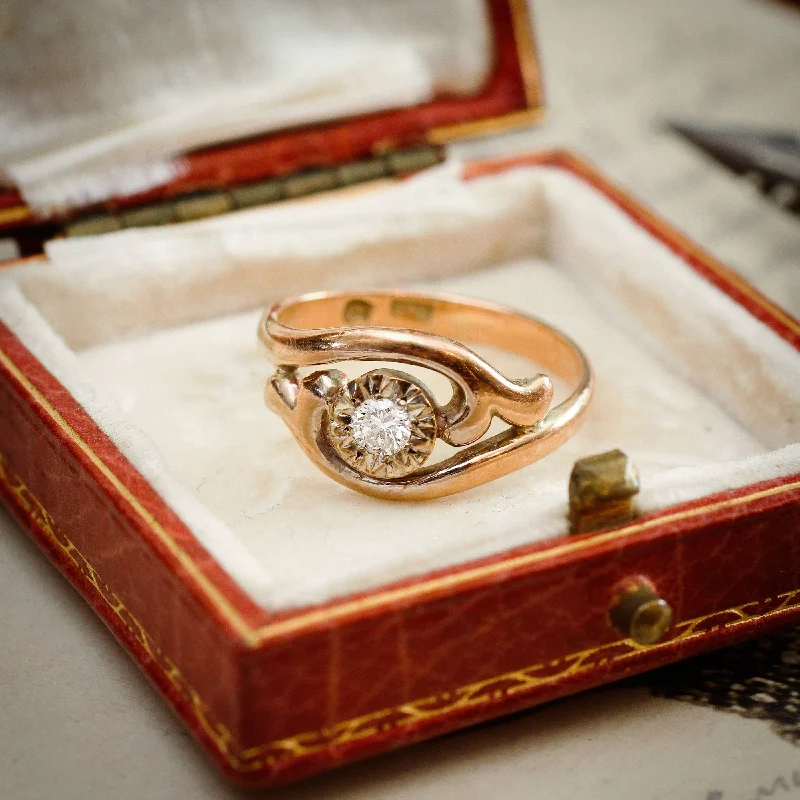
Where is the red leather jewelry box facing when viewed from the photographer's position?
facing the viewer and to the right of the viewer

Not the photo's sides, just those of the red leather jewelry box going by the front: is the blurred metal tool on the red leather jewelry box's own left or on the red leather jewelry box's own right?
on the red leather jewelry box's own left
